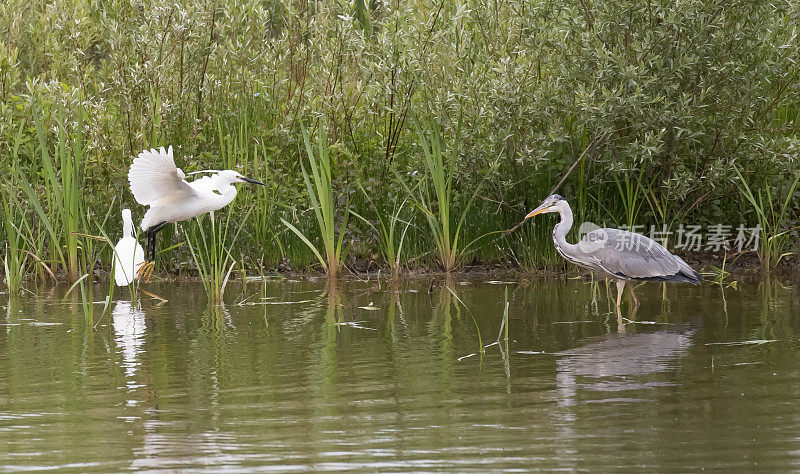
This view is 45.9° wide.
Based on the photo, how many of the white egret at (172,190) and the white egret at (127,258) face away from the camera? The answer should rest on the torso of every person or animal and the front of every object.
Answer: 1

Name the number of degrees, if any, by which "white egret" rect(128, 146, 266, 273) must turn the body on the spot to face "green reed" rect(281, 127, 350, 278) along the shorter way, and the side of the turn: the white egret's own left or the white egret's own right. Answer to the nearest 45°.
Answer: approximately 45° to the white egret's own right

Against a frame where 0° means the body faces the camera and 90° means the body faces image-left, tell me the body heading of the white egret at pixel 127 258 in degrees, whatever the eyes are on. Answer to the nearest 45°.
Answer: approximately 180°

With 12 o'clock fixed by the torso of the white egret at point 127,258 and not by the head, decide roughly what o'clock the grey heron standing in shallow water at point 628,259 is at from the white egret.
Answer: The grey heron standing in shallow water is roughly at 4 o'clock from the white egret.

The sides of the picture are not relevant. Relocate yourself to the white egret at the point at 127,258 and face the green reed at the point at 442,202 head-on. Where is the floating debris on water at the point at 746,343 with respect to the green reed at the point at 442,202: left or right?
right

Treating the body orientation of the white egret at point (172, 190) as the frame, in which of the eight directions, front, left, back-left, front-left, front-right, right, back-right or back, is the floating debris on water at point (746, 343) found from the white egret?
front-right

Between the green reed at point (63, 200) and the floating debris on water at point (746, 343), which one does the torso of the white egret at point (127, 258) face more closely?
the green reed

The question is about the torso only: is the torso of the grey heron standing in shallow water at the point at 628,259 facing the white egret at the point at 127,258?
yes

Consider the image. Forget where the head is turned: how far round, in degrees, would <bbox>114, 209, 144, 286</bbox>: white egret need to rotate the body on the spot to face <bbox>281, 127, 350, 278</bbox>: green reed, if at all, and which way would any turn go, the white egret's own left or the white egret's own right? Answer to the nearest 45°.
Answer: approximately 90° to the white egret's own right

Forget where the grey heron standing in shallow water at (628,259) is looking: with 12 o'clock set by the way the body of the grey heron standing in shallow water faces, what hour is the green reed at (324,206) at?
The green reed is roughly at 12 o'clock from the grey heron standing in shallow water.

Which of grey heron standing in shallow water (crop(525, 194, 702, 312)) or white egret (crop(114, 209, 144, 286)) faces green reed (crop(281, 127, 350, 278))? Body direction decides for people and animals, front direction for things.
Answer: the grey heron standing in shallow water

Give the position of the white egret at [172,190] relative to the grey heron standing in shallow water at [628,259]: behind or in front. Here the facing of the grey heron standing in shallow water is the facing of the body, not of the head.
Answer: in front

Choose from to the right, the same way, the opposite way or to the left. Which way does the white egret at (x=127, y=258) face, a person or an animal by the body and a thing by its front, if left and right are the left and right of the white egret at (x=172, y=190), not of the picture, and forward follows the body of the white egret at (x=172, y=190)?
to the left

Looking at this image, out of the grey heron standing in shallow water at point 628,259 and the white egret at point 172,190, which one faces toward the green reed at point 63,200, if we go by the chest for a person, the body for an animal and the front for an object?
the grey heron standing in shallow water

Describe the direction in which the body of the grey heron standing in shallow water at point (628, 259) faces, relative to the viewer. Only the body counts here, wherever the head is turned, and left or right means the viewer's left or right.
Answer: facing to the left of the viewer

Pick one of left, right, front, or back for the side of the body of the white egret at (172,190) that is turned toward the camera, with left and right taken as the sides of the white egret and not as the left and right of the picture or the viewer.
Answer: right
